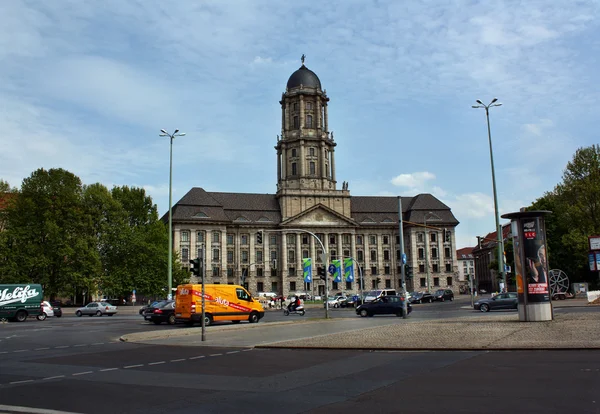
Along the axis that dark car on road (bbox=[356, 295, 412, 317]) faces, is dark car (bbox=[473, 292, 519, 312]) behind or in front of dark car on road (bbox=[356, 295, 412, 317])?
behind

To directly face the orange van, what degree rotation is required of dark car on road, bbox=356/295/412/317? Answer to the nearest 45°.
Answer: approximately 45° to its left

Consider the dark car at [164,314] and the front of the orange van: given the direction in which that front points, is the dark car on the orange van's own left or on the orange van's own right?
on the orange van's own left

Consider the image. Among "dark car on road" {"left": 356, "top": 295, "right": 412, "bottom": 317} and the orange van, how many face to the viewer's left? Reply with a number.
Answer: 1

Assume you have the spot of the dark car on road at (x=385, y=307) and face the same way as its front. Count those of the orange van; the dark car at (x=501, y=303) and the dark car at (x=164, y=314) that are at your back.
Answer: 1

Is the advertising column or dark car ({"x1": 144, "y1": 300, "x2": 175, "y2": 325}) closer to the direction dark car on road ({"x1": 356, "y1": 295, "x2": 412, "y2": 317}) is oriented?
the dark car ({"x1": 144, "y1": 300, "x2": 175, "y2": 325})

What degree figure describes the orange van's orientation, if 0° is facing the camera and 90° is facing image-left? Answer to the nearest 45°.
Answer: approximately 225°

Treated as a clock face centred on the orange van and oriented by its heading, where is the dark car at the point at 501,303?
The dark car is roughly at 1 o'clock from the orange van.

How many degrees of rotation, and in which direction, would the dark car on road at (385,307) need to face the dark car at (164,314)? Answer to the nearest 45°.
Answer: approximately 45° to its left

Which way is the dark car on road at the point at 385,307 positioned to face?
to the viewer's left
